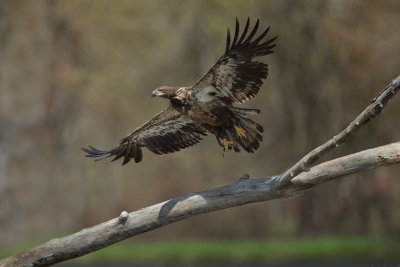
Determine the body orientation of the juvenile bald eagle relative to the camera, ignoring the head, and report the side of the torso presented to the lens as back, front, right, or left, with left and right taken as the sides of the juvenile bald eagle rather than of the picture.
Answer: left
